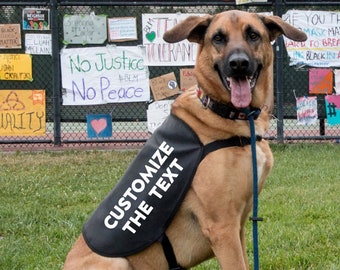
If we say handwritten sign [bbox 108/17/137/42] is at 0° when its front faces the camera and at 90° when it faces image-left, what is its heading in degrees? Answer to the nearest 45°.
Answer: approximately 0°

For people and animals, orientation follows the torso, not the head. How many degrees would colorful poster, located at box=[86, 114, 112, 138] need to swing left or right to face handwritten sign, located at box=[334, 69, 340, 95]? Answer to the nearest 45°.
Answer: approximately 90° to its left

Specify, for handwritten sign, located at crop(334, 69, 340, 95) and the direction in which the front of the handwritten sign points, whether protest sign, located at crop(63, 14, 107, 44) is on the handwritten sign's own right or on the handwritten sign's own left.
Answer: on the handwritten sign's own right

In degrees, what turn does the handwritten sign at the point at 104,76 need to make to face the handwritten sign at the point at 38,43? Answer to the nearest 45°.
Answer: approximately 90° to its right

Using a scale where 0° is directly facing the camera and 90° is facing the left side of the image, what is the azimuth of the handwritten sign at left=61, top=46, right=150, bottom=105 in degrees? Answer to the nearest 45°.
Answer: approximately 0°

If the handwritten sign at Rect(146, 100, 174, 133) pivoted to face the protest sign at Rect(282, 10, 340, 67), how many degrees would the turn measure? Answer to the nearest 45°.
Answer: approximately 90° to its left

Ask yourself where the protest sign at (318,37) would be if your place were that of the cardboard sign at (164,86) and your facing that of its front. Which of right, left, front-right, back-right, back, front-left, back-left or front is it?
left

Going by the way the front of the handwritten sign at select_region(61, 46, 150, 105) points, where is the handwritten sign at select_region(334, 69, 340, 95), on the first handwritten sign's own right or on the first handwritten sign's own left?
on the first handwritten sign's own left
